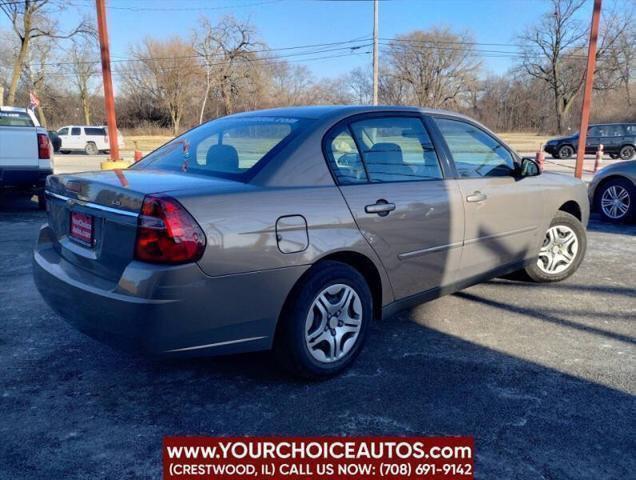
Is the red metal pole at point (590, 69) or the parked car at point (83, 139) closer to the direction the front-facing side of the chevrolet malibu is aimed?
the red metal pole

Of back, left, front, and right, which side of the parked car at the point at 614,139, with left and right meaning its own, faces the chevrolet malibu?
left

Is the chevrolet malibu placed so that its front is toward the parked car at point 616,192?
yes

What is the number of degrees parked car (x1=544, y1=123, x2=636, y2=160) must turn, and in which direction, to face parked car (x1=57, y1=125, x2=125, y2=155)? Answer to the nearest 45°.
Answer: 0° — it already faces it

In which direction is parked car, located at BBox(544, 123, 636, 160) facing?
to the viewer's left

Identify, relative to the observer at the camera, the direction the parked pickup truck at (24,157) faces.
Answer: facing away from the viewer

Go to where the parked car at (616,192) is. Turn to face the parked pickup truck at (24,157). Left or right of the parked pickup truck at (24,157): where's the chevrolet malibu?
left

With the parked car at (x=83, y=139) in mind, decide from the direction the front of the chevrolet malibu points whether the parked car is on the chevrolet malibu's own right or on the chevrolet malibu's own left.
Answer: on the chevrolet malibu's own left

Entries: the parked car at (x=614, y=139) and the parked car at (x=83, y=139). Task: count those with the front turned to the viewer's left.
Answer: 2

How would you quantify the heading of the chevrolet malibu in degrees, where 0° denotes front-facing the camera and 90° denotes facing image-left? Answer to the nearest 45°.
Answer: approximately 225°

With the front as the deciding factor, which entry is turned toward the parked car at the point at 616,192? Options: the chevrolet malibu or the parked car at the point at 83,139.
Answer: the chevrolet malibu

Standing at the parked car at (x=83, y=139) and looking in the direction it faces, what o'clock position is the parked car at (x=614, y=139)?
the parked car at (x=614, y=139) is roughly at 7 o'clock from the parked car at (x=83, y=139).

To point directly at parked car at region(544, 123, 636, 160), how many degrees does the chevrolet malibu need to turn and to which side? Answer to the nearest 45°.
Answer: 0° — it already faces it

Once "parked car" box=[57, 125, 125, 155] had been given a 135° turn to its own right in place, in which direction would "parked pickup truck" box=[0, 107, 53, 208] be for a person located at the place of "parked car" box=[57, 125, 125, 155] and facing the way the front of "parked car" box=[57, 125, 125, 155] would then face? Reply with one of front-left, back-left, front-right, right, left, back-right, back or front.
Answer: back-right

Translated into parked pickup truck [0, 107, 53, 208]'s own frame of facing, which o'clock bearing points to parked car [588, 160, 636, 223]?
parked car [588, 160, 636, 223] is roughly at 4 o'clock from parked pickup truck [0, 107, 53, 208].

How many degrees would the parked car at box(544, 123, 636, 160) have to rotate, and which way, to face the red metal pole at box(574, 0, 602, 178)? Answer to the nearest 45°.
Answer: approximately 90° to its left

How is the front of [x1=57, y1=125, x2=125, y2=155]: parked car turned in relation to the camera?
facing to the left of the viewer
